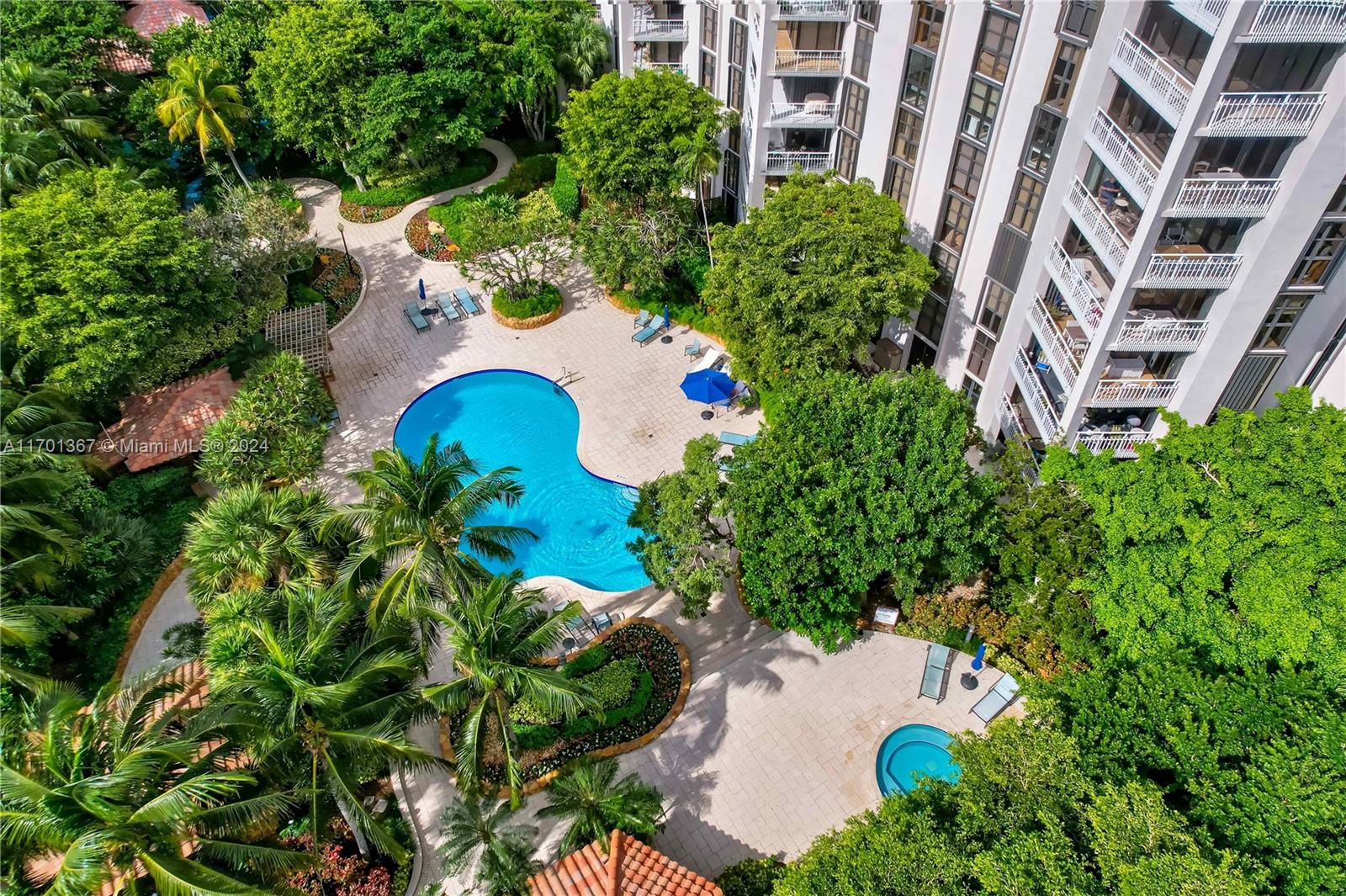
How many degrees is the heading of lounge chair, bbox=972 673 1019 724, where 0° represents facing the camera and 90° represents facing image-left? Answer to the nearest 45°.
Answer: approximately 45°

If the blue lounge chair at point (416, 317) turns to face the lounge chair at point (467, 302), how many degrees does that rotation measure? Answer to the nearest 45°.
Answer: approximately 45° to its left

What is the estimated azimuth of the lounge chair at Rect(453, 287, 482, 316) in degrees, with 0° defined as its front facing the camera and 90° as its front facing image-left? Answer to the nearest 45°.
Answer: approximately 315°
